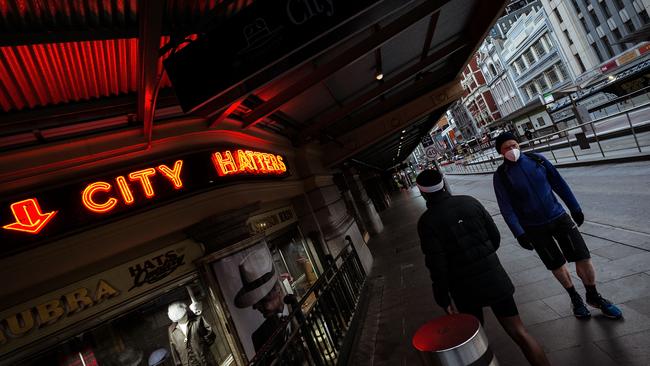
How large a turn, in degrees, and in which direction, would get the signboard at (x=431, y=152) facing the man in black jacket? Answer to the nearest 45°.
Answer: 0° — it already faces them

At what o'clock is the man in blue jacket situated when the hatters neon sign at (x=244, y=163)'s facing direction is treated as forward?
The man in blue jacket is roughly at 12 o'clock from the hatters neon sign.

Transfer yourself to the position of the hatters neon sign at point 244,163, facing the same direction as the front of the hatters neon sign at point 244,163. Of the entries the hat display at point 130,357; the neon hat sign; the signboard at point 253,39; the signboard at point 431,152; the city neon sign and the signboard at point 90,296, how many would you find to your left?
1

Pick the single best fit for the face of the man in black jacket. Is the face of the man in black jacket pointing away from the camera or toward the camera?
away from the camera

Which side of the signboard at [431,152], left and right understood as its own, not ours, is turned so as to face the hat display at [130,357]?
front

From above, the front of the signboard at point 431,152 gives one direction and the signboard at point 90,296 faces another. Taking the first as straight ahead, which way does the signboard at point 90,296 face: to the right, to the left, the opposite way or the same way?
to the left

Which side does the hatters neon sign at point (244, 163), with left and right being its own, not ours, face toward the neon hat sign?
right

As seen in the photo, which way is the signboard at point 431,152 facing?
toward the camera

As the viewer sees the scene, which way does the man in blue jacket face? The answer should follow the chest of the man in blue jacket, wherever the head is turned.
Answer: toward the camera

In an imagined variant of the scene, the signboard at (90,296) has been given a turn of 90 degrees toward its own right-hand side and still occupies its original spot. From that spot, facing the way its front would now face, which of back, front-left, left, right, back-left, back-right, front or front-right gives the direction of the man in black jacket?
left

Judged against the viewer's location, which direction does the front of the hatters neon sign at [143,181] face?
facing the viewer and to the right of the viewer

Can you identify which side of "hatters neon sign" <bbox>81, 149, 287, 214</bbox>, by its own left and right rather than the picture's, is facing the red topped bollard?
front

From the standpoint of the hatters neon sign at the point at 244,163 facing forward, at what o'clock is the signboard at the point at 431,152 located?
The signboard is roughly at 9 o'clock from the hatters neon sign.

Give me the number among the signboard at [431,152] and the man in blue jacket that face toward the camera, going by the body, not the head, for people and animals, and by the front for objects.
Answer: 2
